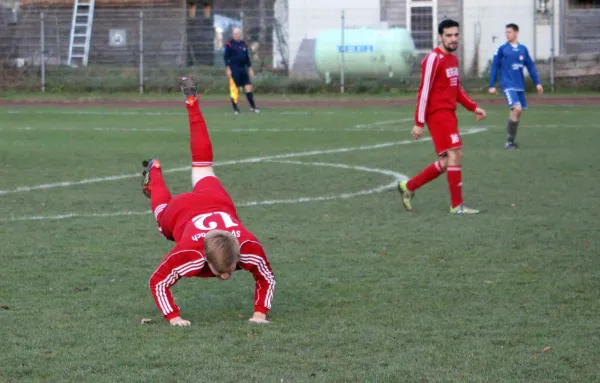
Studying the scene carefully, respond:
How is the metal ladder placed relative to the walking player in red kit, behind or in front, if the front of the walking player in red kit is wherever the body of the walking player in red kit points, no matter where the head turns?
behind

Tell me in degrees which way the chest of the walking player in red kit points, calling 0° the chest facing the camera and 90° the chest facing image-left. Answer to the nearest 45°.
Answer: approximately 315°

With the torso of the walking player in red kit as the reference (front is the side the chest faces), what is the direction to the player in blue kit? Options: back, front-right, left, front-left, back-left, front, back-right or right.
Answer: back-left

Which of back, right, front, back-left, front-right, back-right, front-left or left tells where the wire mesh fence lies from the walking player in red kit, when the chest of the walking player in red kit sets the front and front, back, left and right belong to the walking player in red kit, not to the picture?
back-left

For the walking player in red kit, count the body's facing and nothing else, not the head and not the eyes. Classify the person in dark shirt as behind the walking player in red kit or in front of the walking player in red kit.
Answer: behind
